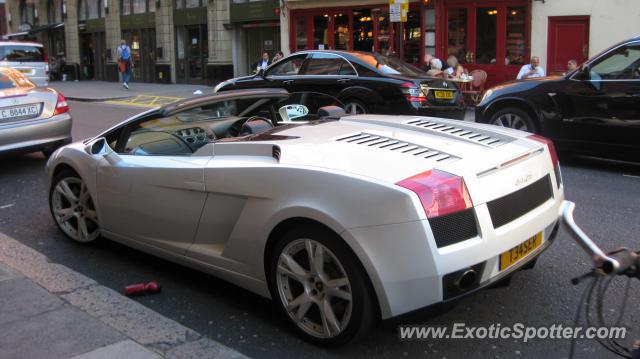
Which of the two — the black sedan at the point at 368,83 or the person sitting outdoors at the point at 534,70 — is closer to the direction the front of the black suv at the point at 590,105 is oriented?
the black sedan

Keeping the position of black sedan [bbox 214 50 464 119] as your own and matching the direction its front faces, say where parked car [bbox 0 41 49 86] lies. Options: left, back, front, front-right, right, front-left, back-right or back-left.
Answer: front

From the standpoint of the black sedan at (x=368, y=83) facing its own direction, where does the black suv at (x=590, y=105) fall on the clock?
the black suv at (x=590, y=105) is roughly at 6 o'clock from the black sedan at (x=368, y=83).

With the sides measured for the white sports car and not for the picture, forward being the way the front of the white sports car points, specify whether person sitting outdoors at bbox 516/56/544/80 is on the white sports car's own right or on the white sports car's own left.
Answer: on the white sports car's own right

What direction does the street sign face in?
toward the camera

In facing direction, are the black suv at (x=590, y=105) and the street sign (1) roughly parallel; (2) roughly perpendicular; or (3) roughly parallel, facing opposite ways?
roughly perpendicular

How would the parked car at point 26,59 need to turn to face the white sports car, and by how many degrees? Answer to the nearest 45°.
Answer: approximately 180°

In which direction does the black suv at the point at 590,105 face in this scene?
to the viewer's left

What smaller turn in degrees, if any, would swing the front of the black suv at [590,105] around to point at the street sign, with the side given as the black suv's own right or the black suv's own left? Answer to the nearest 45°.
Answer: approximately 45° to the black suv's own right

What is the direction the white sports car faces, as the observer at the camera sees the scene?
facing away from the viewer and to the left of the viewer

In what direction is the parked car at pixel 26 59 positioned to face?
away from the camera

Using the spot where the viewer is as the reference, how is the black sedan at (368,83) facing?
facing away from the viewer and to the left of the viewer
